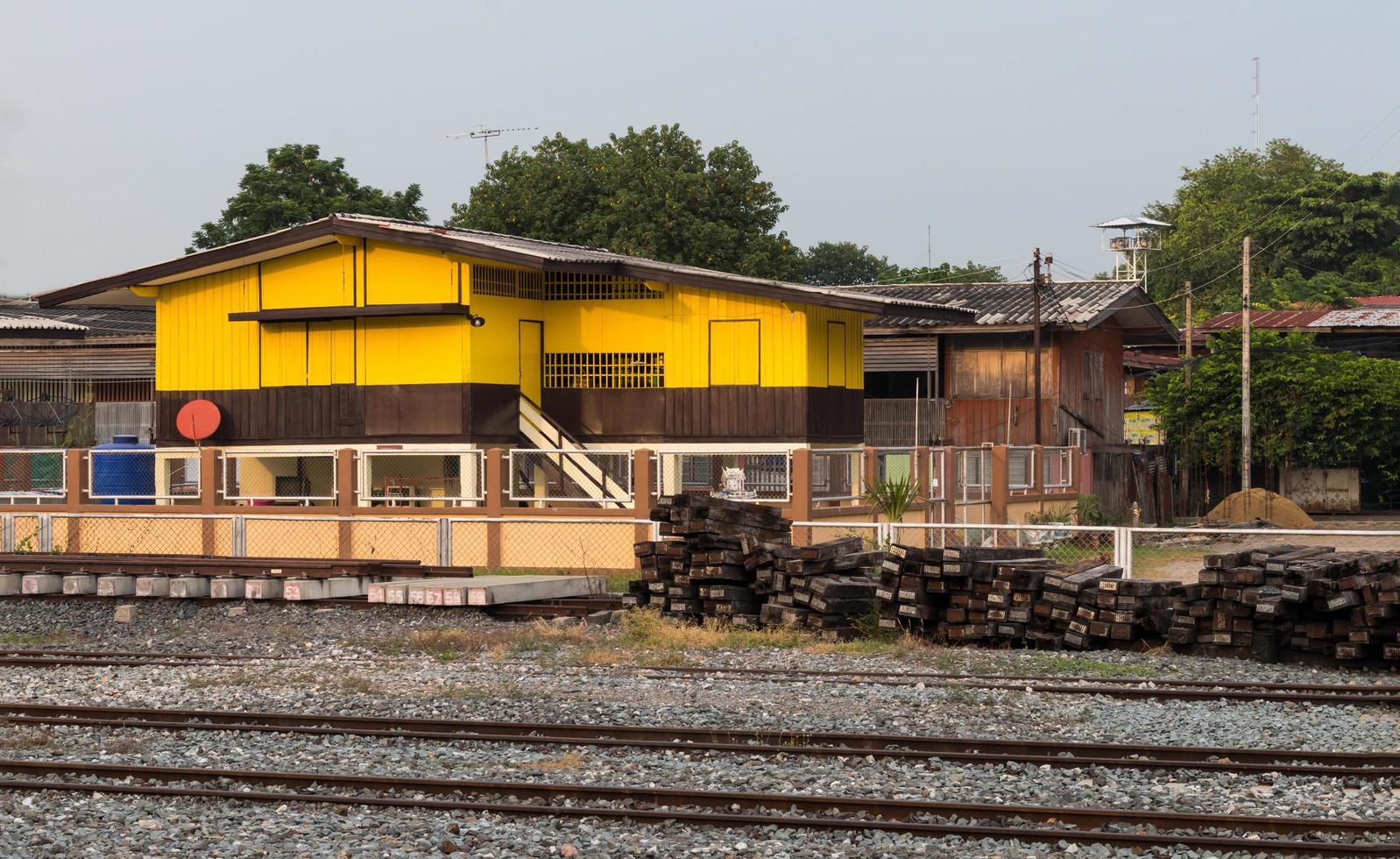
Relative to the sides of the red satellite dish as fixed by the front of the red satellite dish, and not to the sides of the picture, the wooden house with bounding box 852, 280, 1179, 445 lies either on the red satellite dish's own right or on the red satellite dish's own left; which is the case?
on the red satellite dish's own left

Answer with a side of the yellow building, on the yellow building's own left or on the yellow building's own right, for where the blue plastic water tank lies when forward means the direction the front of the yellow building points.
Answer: on the yellow building's own right

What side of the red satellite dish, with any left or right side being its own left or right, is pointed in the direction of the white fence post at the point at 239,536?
front

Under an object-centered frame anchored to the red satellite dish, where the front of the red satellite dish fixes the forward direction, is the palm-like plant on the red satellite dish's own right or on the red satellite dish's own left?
on the red satellite dish's own left

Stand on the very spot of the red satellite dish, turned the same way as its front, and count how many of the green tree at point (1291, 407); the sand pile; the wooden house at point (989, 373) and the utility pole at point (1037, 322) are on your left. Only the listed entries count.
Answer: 4

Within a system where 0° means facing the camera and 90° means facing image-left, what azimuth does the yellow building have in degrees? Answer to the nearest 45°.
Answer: approximately 0°

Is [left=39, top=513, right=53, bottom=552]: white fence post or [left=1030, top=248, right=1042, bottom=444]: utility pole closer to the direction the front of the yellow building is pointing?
the white fence post

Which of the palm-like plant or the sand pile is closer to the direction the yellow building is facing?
the palm-like plant

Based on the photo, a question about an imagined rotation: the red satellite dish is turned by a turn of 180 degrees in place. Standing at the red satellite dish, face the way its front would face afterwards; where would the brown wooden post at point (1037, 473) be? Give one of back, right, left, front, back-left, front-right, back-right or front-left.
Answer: right

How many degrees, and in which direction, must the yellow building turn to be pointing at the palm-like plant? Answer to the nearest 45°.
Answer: approximately 45° to its left

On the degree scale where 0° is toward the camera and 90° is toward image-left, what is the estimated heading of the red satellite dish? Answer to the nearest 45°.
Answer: approximately 0°

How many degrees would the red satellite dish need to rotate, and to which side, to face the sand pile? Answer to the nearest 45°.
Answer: approximately 90° to its left

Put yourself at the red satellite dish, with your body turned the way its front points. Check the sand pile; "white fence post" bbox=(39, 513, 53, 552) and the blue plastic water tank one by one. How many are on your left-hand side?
1
